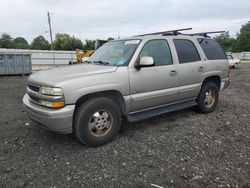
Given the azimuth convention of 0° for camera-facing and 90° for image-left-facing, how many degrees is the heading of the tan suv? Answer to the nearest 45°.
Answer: approximately 45°
